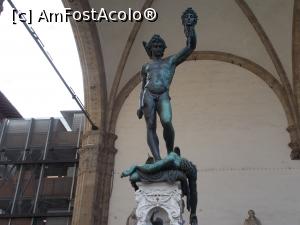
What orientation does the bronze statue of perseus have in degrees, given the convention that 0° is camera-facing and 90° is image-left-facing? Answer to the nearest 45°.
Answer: approximately 0°

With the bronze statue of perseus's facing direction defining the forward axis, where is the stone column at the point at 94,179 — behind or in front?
behind
